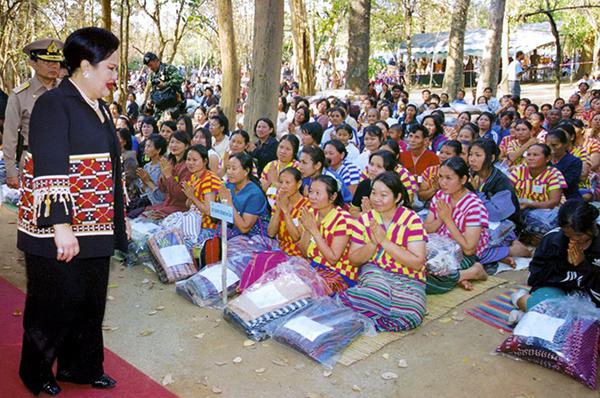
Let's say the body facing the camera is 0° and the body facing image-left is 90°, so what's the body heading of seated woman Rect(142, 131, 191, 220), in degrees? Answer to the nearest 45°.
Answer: approximately 45°

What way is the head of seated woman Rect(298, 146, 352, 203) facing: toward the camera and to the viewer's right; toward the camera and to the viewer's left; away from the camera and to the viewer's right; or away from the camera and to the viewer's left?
toward the camera and to the viewer's left

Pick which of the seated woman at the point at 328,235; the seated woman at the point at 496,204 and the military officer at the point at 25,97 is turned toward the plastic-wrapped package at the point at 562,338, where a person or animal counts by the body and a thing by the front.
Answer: the military officer

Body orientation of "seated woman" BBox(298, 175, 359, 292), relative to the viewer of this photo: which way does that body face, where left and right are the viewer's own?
facing the viewer and to the left of the viewer

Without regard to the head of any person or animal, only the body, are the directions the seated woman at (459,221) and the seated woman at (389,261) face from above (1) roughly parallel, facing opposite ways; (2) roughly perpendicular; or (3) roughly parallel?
roughly parallel

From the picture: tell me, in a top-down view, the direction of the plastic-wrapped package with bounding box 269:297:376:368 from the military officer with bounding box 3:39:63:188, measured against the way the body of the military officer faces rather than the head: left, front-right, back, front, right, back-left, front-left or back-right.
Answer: front

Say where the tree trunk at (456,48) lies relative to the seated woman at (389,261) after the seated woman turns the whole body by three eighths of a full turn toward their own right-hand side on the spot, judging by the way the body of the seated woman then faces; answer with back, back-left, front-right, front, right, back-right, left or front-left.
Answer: front

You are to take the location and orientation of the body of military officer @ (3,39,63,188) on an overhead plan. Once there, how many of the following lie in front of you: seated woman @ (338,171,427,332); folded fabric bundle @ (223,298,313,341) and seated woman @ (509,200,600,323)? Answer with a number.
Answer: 3

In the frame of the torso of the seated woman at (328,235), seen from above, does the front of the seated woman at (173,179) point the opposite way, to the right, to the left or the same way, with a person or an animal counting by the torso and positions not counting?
the same way

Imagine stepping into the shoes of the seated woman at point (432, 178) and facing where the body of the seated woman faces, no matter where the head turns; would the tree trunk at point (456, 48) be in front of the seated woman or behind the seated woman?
behind

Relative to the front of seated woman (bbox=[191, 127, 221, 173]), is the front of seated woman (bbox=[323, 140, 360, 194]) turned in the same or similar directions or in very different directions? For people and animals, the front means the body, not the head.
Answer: same or similar directions

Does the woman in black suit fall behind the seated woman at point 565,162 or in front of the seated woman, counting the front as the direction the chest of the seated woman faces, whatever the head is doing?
in front

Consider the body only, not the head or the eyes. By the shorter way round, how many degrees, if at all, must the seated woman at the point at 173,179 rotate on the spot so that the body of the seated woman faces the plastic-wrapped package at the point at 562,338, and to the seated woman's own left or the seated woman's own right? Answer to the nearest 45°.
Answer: approximately 90° to the seated woman's own left

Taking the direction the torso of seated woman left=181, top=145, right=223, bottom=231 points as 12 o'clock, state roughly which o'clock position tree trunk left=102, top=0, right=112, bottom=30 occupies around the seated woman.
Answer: The tree trunk is roughly at 4 o'clock from the seated woman.

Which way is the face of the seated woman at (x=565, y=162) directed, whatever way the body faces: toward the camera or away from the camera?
toward the camera
